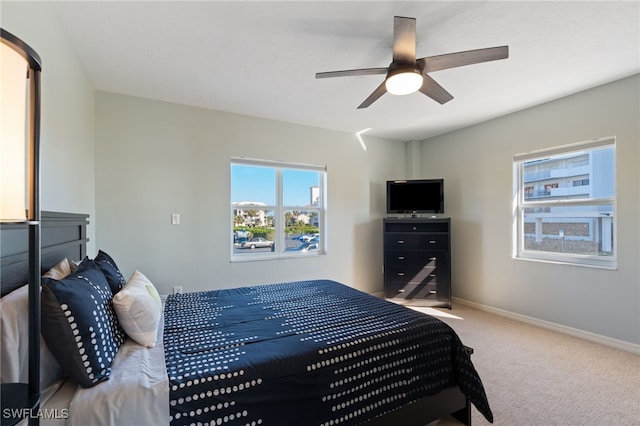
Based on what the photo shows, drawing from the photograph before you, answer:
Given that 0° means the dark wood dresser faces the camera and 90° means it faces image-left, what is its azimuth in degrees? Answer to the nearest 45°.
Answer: approximately 0°

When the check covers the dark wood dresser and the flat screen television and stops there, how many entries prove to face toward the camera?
2

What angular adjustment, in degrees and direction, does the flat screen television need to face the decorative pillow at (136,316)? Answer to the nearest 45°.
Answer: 0° — it already faces it

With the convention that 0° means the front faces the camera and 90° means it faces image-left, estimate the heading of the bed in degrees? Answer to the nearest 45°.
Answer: approximately 270°

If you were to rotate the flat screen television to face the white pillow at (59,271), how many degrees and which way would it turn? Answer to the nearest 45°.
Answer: approximately 45° to its right

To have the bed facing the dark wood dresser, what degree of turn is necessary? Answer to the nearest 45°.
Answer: approximately 45° to its left

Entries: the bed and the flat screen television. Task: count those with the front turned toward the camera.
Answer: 1

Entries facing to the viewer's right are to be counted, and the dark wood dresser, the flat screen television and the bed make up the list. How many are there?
1

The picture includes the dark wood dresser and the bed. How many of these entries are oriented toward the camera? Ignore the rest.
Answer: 1

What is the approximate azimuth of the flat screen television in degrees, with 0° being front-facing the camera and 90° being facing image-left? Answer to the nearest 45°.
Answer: approximately 0°
